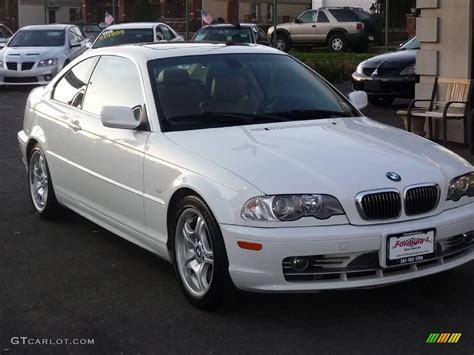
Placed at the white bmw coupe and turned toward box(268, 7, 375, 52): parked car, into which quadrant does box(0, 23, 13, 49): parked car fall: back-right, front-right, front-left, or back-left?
front-left

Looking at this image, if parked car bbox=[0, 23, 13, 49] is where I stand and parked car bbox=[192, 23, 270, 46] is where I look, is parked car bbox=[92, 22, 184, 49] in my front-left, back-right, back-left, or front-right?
front-right

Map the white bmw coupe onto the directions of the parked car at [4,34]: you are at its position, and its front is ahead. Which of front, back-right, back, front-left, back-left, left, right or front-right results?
front-left

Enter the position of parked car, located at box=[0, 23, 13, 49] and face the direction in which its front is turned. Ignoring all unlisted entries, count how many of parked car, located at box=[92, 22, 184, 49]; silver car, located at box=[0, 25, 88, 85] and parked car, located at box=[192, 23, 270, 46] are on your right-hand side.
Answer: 0

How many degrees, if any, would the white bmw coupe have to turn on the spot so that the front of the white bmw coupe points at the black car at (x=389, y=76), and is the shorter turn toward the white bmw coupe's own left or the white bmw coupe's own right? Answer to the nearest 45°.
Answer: approximately 135° to the white bmw coupe's own left

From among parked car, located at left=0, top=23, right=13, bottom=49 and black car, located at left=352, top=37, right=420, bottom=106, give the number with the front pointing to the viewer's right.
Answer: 0

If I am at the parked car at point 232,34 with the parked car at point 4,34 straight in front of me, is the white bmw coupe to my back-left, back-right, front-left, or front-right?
back-left

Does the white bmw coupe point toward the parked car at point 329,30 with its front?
no

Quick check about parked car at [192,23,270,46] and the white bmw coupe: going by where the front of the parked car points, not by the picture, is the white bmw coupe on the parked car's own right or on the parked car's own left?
on the parked car's own left

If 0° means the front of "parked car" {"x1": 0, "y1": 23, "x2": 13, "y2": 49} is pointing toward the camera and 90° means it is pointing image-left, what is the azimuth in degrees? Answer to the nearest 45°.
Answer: approximately 45°

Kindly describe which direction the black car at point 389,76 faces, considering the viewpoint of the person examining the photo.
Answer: facing the viewer and to the left of the viewer

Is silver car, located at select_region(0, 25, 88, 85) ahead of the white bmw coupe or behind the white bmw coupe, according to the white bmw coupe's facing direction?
behind

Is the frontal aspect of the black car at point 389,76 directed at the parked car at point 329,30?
no

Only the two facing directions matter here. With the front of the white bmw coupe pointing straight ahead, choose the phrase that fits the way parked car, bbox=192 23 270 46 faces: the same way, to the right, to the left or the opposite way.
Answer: to the right

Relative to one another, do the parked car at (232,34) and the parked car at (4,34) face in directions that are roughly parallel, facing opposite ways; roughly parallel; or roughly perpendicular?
roughly parallel

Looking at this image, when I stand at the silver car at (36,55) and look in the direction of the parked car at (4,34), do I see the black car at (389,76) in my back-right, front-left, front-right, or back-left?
back-right

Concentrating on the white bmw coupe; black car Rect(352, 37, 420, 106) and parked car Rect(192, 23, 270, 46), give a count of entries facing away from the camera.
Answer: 0

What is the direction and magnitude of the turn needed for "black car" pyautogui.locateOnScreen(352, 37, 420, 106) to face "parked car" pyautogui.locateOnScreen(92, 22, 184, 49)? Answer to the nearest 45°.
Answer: approximately 90° to its right
